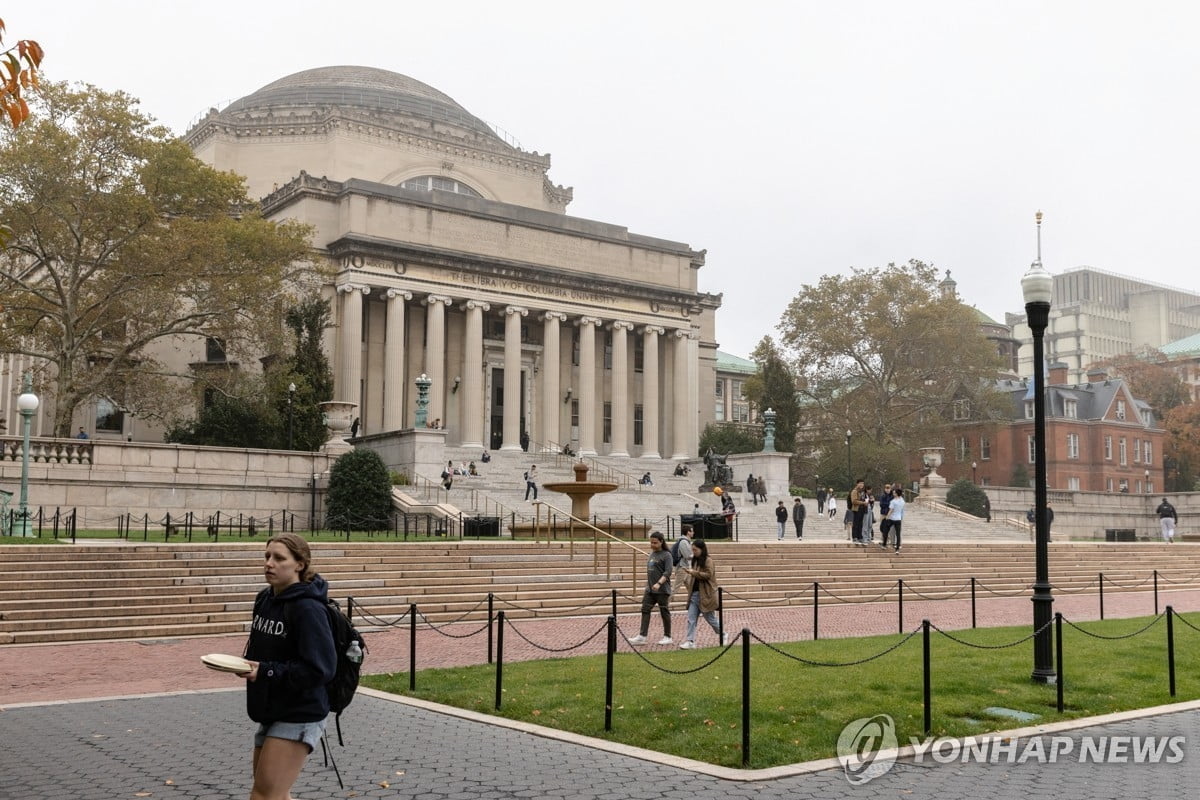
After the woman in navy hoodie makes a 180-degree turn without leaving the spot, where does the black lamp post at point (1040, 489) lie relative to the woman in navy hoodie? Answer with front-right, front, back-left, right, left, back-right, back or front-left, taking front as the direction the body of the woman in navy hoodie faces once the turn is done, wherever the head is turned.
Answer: front

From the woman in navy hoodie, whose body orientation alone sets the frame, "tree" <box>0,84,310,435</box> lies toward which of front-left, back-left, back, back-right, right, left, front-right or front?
back-right

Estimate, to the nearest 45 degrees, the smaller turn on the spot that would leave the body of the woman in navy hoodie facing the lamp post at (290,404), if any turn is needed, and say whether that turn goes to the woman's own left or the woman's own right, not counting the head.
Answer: approximately 135° to the woman's own right

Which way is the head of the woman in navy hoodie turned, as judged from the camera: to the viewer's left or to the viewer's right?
to the viewer's left

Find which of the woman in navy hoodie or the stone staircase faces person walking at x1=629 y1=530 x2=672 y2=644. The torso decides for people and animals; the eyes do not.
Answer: the stone staircase

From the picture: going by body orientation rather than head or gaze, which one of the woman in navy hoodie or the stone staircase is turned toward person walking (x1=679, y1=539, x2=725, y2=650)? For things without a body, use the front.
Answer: the stone staircase

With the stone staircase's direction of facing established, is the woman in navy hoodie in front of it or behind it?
in front

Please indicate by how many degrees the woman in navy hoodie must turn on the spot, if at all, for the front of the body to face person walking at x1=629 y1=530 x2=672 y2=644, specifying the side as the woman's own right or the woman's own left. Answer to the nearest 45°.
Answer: approximately 180°

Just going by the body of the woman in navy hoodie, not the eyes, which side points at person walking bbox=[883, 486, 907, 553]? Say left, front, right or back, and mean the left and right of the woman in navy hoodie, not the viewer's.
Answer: back

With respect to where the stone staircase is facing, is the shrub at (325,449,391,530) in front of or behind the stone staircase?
behind

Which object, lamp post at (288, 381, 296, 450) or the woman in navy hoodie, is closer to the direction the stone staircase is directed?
the woman in navy hoodie
